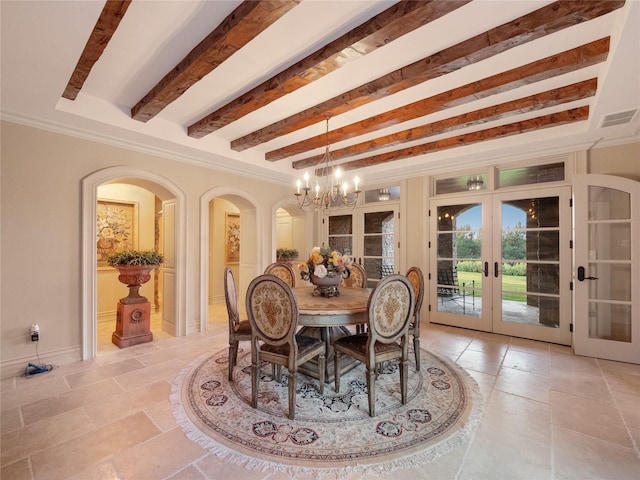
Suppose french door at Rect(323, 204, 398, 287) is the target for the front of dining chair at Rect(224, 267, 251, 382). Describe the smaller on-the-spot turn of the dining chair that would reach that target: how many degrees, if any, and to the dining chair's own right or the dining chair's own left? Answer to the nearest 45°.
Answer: approximately 45° to the dining chair's own left

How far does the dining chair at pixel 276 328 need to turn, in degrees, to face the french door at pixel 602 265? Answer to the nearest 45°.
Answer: approximately 45° to its right

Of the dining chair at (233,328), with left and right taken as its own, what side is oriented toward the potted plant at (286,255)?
left

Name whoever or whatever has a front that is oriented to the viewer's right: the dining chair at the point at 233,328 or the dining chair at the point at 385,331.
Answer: the dining chair at the point at 233,328

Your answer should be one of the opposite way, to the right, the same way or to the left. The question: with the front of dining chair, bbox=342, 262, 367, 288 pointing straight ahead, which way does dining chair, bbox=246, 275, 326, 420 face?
the opposite way

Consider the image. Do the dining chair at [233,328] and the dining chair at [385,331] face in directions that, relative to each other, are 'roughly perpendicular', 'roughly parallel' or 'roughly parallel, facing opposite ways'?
roughly perpendicular

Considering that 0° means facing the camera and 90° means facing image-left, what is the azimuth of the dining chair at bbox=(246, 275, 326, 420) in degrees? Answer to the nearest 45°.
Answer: approximately 225°

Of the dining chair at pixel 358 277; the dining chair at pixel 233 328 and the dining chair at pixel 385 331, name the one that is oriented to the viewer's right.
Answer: the dining chair at pixel 233 328

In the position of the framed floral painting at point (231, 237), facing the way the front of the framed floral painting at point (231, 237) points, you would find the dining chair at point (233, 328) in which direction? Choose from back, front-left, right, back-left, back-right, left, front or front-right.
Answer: front-right

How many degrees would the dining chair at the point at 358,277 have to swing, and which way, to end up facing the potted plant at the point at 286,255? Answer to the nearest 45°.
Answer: approximately 90° to its right

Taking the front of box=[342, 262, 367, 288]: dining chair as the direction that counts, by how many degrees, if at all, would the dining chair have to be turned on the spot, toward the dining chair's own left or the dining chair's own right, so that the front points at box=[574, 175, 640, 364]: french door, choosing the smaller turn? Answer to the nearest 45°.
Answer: approximately 135° to the dining chair's own left

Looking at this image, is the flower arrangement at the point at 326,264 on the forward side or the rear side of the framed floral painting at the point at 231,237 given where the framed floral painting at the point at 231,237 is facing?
on the forward side

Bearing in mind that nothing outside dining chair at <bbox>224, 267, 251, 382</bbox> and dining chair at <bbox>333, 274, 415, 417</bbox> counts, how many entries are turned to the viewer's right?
1

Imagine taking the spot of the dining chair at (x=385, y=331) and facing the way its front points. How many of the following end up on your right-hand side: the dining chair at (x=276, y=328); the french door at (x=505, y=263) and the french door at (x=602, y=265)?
2

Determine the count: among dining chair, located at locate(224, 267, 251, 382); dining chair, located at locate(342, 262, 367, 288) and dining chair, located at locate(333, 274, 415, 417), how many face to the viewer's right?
1

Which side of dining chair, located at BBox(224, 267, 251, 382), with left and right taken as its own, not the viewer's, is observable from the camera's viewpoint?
right

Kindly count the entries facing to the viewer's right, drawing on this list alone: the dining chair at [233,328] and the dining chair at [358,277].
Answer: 1

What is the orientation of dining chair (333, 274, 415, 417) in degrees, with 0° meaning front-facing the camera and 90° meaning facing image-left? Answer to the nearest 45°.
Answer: approximately 135°

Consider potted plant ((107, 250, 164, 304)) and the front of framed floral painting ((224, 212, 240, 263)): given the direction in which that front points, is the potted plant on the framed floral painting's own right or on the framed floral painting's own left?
on the framed floral painting's own right
